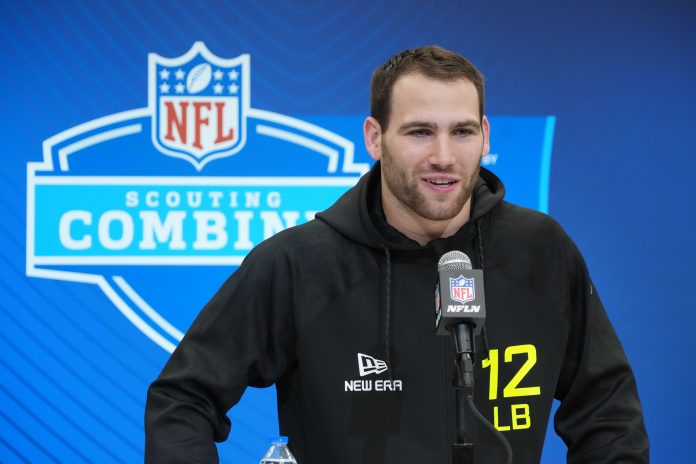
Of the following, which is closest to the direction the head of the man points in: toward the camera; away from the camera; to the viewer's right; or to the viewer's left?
toward the camera

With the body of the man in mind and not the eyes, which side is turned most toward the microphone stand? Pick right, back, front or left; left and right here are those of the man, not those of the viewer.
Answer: front

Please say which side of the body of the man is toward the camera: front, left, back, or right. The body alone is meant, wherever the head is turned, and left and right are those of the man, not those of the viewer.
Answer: front
